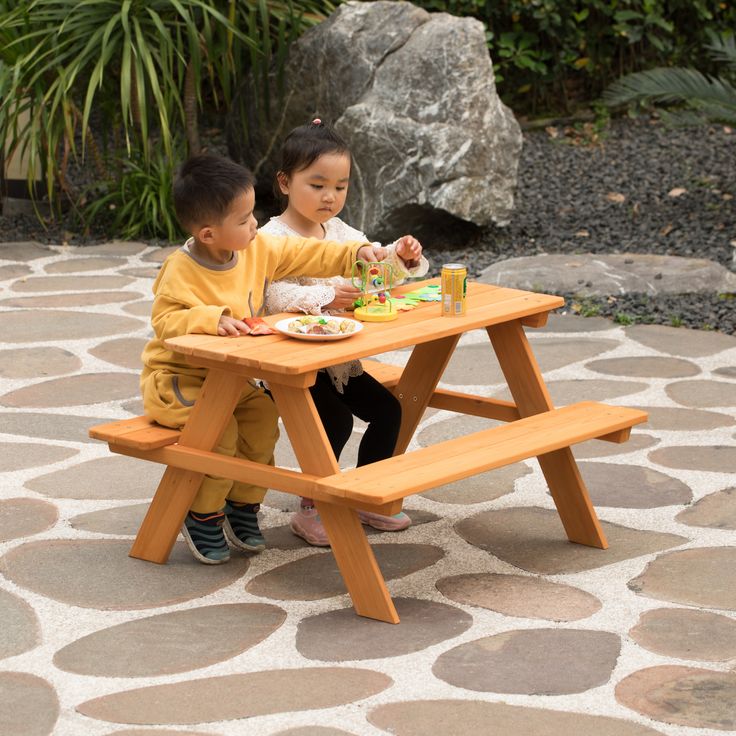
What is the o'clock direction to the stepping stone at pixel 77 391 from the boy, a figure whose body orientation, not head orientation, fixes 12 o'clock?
The stepping stone is roughly at 7 o'clock from the boy.

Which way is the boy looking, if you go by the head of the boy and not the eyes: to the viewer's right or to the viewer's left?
to the viewer's right

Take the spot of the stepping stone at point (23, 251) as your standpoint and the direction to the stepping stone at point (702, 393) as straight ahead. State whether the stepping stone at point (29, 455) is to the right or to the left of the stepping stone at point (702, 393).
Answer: right

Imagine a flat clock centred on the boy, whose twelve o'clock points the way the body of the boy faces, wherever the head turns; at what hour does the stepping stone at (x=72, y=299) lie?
The stepping stone is roughly at 7 o'clock from the boy.

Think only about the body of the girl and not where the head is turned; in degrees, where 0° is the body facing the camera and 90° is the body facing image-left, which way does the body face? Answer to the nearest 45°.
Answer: approximately 315°

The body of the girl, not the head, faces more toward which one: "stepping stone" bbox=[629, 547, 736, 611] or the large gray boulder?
the stepping stone

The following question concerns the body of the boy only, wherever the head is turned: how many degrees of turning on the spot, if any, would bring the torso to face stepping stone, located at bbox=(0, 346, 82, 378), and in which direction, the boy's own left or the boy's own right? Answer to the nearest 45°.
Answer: approximately 135° to the boy's own left
